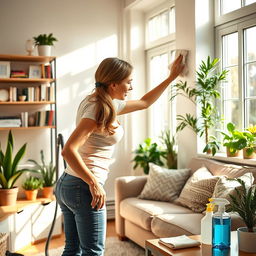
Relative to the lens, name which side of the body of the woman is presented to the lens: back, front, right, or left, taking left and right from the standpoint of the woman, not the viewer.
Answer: right

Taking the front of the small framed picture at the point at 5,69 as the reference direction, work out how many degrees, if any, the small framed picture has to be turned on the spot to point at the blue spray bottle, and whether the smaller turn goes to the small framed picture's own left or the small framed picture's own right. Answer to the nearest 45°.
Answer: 0° — it already faces it

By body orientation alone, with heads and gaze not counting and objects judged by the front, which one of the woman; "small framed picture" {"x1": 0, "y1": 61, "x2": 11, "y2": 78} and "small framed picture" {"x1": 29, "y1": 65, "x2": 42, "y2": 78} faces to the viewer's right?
the woman

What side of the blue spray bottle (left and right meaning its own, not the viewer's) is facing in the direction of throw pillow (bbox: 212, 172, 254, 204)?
right

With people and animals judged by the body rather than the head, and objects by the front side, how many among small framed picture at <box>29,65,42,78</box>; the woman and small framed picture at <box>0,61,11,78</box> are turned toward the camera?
2

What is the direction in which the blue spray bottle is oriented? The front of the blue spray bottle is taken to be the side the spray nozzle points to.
to the viewer's left

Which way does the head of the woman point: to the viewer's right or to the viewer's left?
to the viewer's right

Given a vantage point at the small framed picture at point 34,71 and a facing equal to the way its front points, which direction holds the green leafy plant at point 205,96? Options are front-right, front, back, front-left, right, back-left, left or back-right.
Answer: front-left

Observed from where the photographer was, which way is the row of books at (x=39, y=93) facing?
facing the viewer

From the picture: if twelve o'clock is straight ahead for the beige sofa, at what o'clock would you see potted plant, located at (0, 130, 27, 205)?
The potted plant is roughly at 2 o'clock from the beige sofa.
